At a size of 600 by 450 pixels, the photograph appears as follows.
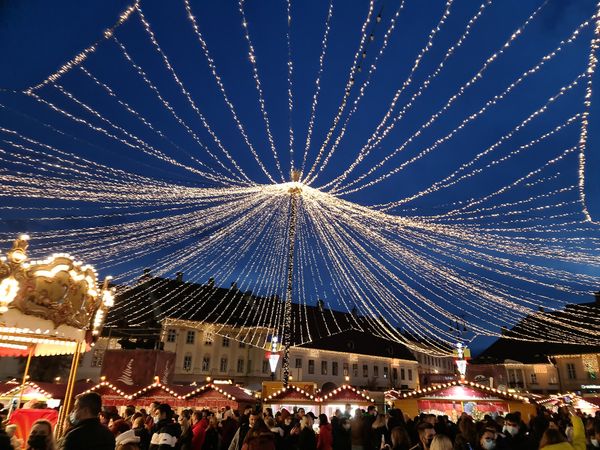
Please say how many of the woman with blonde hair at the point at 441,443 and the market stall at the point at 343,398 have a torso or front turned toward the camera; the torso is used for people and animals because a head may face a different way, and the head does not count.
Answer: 1

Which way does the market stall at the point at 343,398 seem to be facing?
toward the camera

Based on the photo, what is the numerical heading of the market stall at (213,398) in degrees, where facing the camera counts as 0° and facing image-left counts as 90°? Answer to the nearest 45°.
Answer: approximately 0°

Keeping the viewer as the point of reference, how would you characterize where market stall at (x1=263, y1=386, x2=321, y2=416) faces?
facing the viewer

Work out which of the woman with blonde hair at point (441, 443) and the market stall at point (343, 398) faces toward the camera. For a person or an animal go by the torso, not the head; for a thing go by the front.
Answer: the market stall

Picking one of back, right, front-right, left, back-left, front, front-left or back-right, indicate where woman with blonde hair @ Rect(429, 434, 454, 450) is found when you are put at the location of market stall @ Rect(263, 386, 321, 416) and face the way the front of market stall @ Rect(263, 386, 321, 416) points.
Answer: front

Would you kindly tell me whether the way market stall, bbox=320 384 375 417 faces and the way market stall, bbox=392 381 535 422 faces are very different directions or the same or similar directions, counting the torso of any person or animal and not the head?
same or similar directions

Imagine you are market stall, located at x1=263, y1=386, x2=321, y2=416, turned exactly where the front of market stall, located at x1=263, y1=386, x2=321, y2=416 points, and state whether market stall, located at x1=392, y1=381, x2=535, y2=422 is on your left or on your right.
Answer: on your left

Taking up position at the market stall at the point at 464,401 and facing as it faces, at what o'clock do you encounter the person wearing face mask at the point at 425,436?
The person wearing face mask is roughly at 12 o'clock from the market stall.

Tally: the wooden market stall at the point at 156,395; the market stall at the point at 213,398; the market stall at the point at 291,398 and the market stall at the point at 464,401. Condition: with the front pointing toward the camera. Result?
4

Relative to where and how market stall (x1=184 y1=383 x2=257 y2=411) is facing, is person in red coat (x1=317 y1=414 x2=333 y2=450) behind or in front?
in front

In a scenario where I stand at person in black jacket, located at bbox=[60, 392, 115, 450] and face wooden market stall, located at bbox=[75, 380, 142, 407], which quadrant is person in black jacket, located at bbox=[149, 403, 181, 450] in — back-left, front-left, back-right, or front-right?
front-right

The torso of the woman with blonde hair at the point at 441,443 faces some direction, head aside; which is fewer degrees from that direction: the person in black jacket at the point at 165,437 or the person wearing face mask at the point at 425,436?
the person wearing face mask

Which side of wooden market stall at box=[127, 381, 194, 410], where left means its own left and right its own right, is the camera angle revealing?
front

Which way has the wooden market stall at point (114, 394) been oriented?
toward the camera

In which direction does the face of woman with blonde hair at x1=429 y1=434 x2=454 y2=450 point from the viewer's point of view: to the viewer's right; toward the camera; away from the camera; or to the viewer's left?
away from the camera

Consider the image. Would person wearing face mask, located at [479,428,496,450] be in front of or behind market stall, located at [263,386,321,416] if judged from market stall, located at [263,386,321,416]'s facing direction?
in front

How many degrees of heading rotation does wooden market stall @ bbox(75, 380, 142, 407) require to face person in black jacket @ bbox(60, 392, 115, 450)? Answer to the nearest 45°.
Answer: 0° — it already faces them

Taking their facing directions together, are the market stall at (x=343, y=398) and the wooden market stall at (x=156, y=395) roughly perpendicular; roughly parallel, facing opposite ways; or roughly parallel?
roughly parallel
